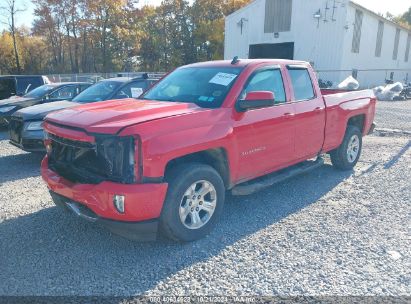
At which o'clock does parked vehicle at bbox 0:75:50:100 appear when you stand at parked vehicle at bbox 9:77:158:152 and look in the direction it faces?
parked vehicle at bbox 0:75:50:100 is roughly at 4 o'clock from parked vehicle at bbox 9:77:158:152.

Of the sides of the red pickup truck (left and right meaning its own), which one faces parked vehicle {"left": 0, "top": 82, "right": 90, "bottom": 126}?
right

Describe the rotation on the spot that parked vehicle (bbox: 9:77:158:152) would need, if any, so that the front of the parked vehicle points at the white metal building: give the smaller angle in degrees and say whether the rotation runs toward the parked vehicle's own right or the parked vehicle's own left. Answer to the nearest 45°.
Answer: approximately 180°

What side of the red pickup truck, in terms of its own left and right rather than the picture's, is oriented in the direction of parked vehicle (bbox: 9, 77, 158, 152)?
right

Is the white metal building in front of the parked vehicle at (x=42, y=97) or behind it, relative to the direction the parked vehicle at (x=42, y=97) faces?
behind

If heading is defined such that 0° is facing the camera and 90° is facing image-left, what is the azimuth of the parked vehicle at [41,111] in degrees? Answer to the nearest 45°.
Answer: approximately 45°

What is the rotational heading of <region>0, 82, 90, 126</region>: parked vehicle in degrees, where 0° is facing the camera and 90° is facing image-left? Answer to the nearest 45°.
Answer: approximately 45°

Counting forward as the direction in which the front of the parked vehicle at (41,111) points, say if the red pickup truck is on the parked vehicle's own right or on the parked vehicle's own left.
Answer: on the parked vehicle's own left

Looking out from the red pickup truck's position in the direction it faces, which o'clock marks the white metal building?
The white metal building is roughly at 5 o'clock from the red pickup truck.
